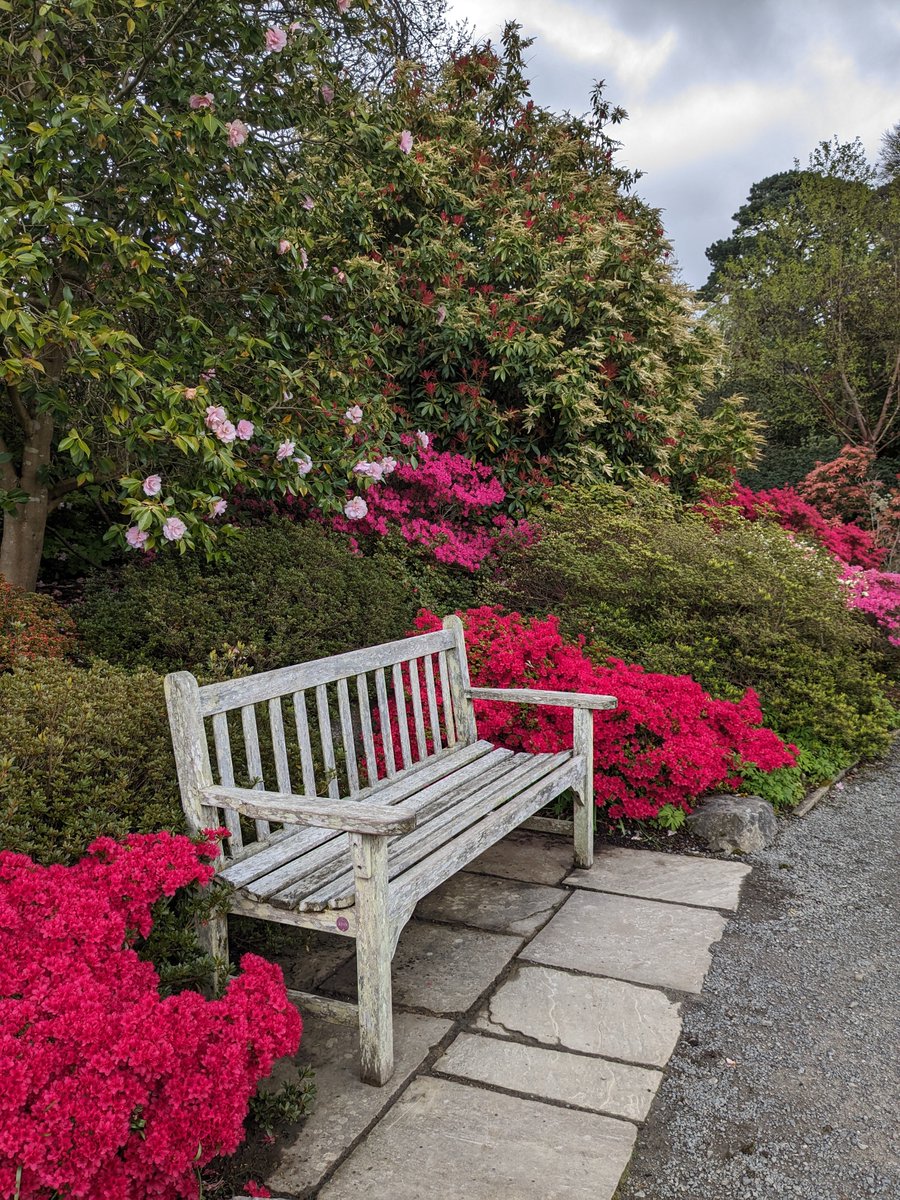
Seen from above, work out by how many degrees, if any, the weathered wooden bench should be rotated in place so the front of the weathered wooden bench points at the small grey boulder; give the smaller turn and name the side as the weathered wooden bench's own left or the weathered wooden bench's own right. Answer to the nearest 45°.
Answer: approximately 90° to the weathered wooden bench's own left

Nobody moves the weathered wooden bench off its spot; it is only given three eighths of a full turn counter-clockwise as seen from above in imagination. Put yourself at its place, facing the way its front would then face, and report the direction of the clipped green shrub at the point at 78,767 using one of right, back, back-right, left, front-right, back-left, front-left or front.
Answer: left

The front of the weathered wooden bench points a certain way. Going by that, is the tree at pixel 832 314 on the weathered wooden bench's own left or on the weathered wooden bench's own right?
on the weathered wooden bench's own left

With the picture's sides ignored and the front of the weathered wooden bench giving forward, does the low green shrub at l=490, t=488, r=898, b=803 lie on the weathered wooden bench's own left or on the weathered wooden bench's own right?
on the weathered wooden bench's own left

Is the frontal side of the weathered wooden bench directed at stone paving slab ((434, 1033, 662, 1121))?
yes

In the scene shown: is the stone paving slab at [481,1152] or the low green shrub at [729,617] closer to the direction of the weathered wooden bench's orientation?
the stone paving slab
